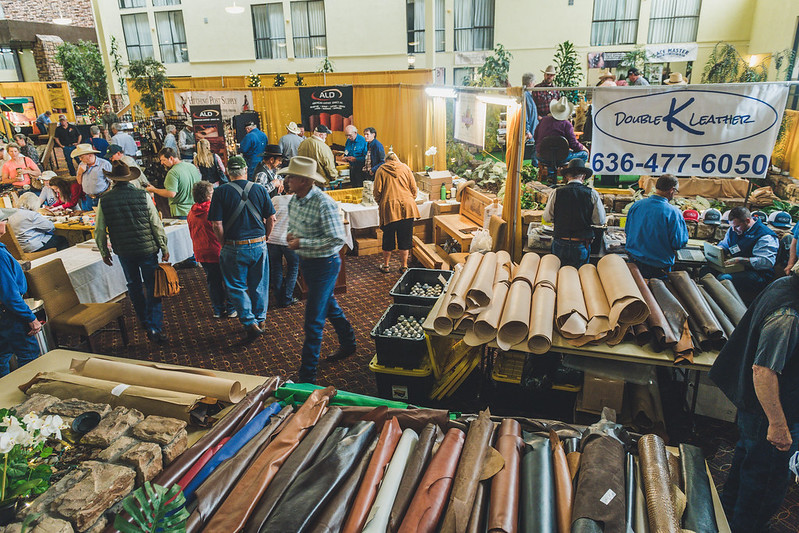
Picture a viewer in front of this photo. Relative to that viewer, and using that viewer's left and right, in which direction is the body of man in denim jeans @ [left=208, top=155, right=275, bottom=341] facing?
facing away from the viewer

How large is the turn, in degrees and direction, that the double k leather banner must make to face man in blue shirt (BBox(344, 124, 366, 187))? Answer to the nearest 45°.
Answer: approximately 135° to its right

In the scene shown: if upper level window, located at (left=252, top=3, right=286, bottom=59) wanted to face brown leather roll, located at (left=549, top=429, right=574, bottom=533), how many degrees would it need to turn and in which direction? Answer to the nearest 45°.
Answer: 0° — it already faces it

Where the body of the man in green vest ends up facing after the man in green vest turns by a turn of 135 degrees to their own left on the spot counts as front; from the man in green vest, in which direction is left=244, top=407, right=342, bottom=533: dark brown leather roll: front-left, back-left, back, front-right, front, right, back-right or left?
front-left

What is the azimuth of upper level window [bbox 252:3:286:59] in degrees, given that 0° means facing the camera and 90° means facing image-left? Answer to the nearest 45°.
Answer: approximately 0°

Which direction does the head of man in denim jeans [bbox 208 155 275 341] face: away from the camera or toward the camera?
away from the camera

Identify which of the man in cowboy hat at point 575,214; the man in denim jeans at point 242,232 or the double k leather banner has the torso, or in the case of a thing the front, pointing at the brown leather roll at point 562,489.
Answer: the double k leather banner

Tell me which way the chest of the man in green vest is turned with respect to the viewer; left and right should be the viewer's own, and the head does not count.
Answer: facing away from the viewer
